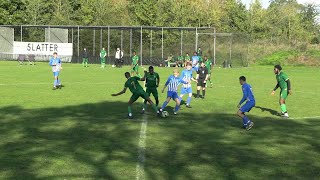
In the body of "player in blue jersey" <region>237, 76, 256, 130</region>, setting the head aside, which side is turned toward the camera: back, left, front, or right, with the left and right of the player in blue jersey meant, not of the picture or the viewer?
left
